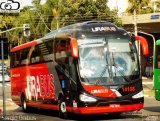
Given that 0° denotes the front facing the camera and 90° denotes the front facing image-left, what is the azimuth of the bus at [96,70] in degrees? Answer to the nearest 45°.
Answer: approximately 315°
